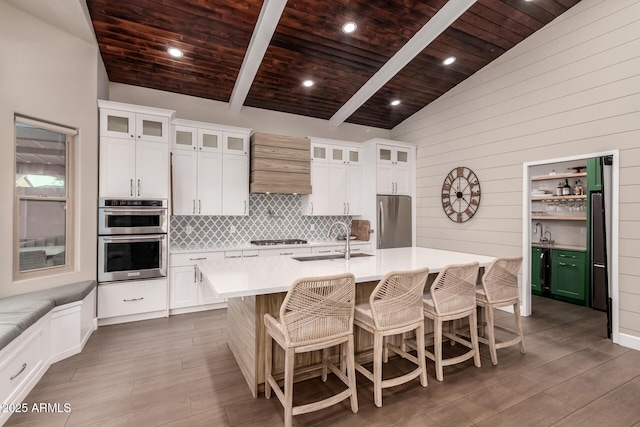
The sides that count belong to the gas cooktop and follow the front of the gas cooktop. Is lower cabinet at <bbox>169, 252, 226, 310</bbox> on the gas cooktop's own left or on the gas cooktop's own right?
on the gas cooktop's own right

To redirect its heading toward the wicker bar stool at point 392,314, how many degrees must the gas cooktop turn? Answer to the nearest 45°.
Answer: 0° — it already faces it

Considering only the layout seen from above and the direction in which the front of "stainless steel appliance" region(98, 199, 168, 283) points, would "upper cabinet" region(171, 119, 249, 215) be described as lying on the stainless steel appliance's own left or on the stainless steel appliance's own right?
on the stainless steel appliance's own left

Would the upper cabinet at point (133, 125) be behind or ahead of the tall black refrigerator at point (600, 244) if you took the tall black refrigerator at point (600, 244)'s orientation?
ahead

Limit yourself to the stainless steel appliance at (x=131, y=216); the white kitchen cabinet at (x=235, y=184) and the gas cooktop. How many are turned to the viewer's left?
0

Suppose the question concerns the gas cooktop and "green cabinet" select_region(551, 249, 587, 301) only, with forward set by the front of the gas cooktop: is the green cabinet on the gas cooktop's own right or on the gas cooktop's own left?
on the gas cooktop's own left

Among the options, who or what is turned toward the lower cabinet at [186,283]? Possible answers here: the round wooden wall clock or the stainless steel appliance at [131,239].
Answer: the round wooden wall clock

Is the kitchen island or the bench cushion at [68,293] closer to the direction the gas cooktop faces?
the kitchen island

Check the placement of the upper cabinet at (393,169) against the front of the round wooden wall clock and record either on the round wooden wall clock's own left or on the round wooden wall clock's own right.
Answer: on the round wooden wall clock's own right

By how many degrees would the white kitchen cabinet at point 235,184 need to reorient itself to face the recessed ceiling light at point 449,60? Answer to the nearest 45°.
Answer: approximately 90° to its left

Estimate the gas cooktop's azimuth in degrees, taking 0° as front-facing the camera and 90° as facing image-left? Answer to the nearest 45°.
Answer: approximately 0°

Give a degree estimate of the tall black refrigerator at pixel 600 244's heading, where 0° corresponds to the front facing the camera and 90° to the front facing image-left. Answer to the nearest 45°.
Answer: approximately 90°

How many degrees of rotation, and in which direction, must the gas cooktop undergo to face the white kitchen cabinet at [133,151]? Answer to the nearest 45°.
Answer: approximately 45° to its right

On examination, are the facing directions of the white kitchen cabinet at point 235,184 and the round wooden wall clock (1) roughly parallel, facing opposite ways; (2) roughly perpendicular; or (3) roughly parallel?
roughly perpendicular
